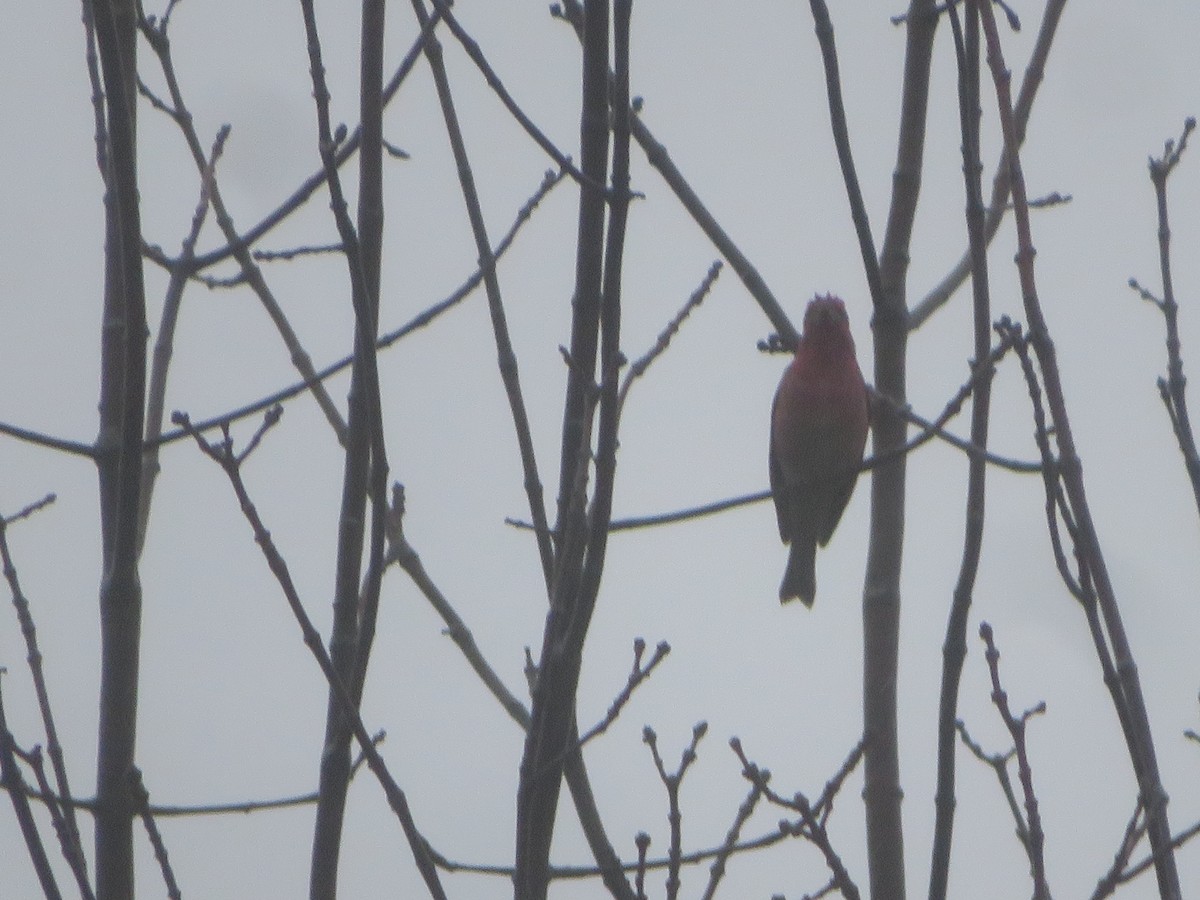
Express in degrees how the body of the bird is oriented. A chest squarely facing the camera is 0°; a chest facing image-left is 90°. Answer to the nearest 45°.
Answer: approximately 0°
